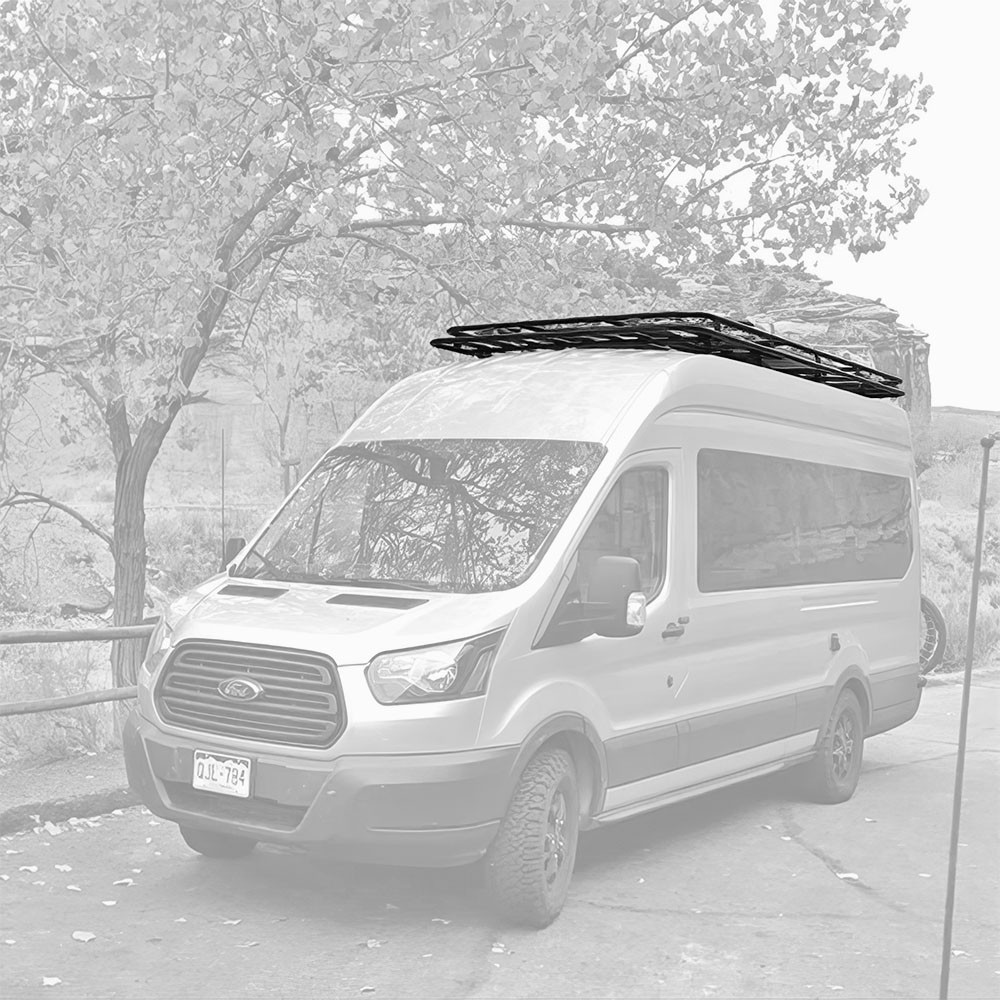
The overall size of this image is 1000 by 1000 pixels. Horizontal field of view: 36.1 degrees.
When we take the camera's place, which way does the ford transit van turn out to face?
facing the viewer and to the left of the viewer

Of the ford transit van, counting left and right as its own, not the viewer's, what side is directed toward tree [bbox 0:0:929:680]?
right
